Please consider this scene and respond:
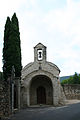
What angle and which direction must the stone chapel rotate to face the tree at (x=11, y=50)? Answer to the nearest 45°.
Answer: approximately 45° to its right

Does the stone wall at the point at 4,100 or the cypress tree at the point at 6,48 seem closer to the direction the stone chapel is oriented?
the stone wall

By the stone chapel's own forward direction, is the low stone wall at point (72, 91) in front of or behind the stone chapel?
behind

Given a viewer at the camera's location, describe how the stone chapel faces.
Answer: facing the viewer

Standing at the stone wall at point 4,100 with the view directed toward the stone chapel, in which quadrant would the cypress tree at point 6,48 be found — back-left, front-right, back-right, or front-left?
front-left

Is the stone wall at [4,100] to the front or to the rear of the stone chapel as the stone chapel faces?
to the front

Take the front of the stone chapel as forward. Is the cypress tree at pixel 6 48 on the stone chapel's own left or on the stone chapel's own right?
on the stone chapel's own right
